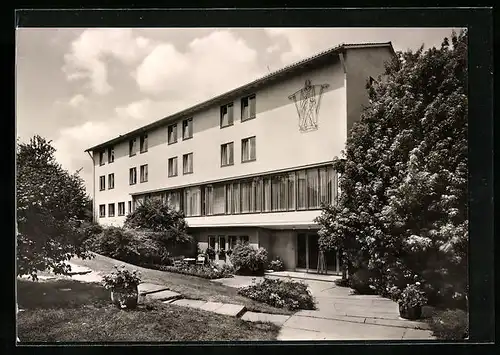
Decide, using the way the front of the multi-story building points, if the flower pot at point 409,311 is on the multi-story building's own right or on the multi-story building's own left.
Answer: on the multi-story building's own left

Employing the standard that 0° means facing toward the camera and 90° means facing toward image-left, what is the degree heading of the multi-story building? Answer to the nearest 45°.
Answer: approximately 45°

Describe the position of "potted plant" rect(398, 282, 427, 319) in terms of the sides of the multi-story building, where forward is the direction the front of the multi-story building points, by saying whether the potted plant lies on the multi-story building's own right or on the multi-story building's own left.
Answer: on the multi-story building's own left

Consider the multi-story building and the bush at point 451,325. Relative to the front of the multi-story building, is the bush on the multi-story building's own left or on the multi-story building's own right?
on the multi-story building's own left
